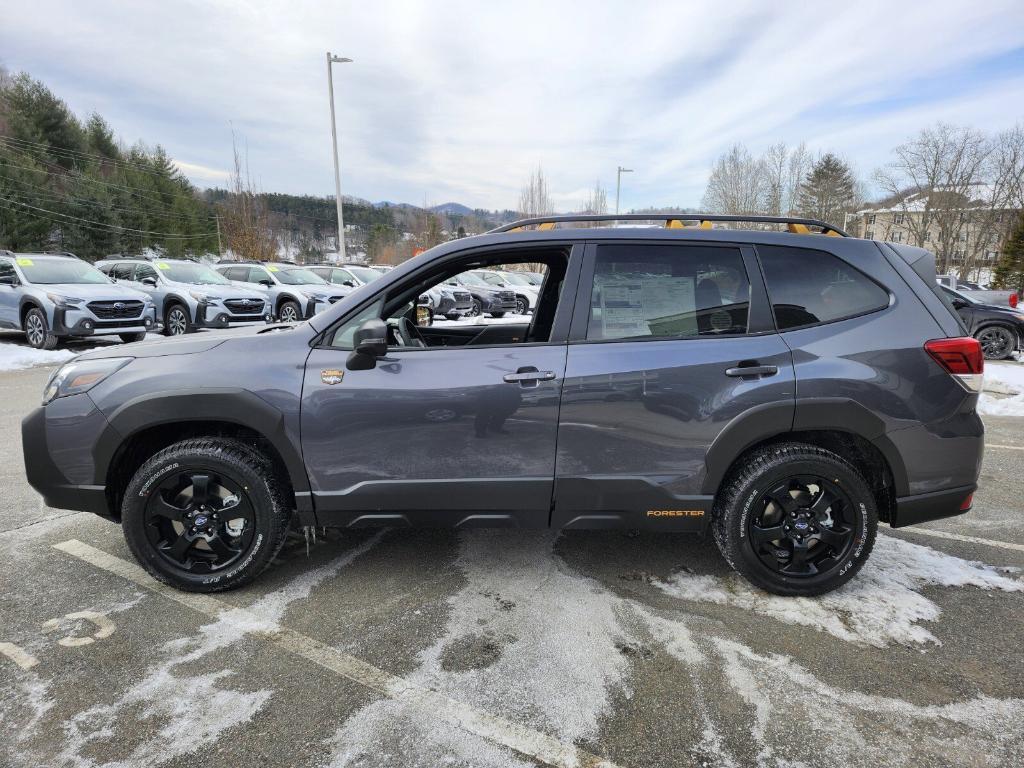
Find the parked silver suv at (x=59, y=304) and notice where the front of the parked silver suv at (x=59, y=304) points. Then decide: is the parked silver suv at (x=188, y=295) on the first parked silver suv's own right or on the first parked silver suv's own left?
on the first parked silver suv's own left

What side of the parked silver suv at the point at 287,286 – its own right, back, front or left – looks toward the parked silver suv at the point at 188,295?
right

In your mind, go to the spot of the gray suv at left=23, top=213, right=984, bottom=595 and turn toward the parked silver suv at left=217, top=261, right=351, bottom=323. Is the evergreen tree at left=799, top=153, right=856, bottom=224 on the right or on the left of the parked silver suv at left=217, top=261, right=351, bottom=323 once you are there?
right

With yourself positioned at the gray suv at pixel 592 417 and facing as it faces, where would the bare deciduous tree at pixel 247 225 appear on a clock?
The bare deciduous tree is roughly at 2 o'clock from the gray suv.

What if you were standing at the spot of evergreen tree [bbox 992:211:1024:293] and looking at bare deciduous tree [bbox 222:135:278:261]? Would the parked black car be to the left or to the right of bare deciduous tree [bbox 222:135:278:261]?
left

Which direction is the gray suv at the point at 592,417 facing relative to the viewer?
to the viewer's left

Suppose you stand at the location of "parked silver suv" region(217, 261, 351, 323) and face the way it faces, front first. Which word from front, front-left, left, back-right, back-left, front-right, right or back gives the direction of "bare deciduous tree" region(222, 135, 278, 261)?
back-left

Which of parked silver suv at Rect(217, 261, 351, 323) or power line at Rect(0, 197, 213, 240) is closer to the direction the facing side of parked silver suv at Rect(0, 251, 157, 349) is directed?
the parked silver suv

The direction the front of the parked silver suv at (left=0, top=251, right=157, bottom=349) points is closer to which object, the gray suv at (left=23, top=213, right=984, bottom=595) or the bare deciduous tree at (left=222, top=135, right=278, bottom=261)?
the gray suv
